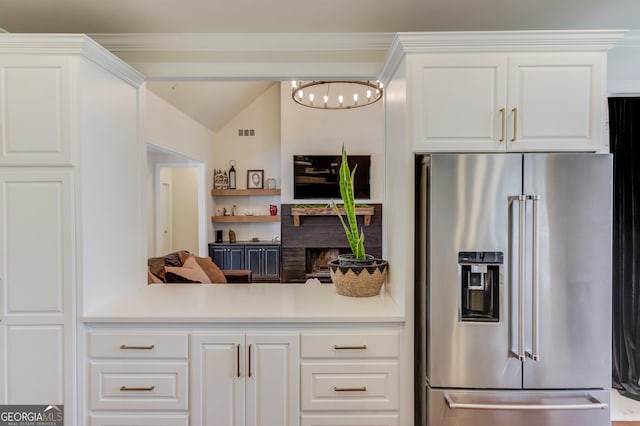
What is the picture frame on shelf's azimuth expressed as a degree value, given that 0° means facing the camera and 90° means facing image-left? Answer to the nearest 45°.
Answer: approximately 0°

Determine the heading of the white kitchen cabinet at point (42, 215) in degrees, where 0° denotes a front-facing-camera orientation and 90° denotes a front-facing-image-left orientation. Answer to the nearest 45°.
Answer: approximately 0°

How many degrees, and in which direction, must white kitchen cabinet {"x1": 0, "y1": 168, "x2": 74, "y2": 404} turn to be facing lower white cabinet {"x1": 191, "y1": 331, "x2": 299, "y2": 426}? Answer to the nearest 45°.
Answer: approximately 45° to its left
